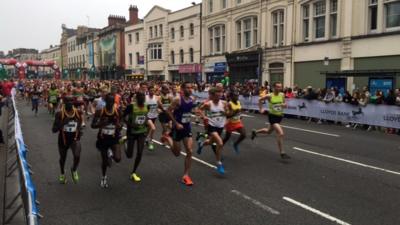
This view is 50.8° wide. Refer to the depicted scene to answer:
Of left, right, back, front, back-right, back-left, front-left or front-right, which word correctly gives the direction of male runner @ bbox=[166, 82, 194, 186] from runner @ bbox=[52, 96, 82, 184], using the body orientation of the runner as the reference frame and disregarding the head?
left

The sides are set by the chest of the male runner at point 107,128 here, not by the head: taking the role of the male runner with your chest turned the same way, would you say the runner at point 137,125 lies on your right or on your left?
on your left

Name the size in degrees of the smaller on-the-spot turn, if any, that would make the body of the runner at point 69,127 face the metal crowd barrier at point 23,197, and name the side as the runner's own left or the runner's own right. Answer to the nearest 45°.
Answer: approximately 45° to the runner's own right

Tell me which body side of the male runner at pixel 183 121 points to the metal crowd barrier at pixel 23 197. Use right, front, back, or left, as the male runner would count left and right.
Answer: right

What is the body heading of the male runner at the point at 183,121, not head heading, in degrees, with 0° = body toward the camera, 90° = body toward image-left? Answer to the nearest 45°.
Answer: approximately 315°

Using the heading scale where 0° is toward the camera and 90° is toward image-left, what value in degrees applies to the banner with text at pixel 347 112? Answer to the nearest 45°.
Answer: approximately 45°

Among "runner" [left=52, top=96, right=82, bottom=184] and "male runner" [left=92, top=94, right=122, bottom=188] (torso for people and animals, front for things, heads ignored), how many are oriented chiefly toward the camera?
2

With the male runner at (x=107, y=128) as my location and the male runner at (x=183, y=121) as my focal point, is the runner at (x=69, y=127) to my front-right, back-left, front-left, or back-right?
back-left

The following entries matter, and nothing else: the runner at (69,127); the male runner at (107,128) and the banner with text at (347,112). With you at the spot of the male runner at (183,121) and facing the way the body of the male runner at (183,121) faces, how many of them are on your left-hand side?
1

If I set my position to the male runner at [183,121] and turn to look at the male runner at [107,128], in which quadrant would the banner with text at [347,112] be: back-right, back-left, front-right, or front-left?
back-right

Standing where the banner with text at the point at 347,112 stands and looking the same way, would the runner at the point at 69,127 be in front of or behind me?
in front

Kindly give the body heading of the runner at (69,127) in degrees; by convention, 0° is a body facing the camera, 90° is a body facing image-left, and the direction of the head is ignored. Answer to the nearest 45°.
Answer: approximately 0°
